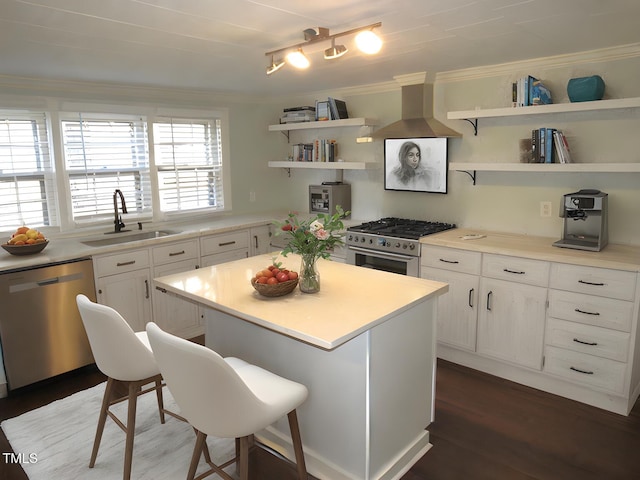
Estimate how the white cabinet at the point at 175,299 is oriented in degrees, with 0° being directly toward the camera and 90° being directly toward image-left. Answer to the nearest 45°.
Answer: approximately 315°

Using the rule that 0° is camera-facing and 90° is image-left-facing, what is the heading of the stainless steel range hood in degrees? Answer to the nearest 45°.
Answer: approximately 45°

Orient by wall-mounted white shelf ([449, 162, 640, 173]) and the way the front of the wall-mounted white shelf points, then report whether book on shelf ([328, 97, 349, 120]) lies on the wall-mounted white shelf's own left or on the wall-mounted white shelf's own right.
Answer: on the wall-mounted white shelf's own right

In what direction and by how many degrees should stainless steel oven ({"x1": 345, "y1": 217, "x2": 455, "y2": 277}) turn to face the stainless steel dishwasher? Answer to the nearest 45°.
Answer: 0° — it already faces it

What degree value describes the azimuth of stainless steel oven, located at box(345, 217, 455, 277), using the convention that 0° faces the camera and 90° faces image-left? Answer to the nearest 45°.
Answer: approximately 45°
